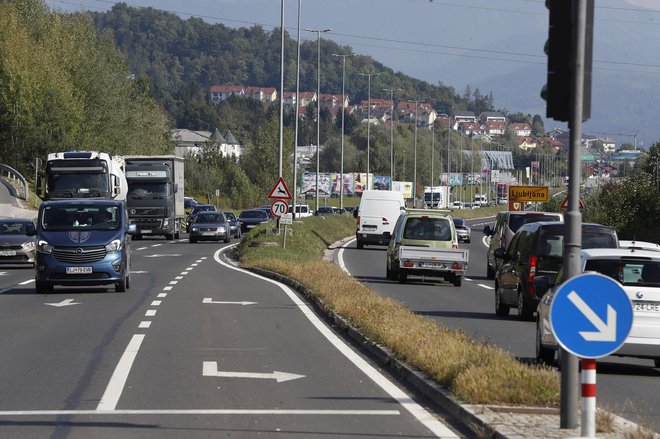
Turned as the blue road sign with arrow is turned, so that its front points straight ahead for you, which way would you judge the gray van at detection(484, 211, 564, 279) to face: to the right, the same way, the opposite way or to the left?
the opposite way

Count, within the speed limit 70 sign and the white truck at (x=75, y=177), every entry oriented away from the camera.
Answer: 0

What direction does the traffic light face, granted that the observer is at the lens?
facing away from the viewer and to the left of the viewer

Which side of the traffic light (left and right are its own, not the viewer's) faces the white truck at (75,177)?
front

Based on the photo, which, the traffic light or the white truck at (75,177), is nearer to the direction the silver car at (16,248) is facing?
the traffic light

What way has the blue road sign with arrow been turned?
toward the camera

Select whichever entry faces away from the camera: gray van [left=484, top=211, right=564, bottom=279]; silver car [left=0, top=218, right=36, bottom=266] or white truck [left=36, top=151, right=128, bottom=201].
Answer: the gray van

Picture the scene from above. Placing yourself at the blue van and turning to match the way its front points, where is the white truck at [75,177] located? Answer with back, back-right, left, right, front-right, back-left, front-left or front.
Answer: back

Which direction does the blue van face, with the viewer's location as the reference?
facing the viewer

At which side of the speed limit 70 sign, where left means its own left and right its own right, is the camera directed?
front

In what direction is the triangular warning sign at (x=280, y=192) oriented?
toward the camera

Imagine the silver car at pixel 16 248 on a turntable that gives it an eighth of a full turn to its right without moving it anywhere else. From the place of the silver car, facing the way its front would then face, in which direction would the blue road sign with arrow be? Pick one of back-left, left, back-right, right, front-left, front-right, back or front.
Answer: front-left

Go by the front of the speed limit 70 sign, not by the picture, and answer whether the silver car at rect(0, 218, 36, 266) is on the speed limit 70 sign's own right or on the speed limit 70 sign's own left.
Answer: on the speed limit 70 sign's own right

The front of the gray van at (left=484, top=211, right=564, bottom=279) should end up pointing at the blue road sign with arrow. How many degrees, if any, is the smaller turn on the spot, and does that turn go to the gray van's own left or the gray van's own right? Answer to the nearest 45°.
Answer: approximately 180°
